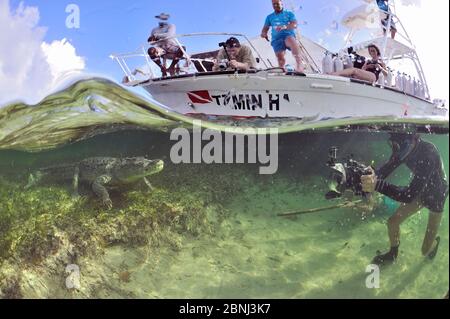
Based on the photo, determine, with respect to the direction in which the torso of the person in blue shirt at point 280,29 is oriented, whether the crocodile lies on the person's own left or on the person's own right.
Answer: on the person's own right

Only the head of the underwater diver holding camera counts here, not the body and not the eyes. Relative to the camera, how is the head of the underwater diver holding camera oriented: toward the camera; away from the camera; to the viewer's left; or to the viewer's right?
to the viewer's left

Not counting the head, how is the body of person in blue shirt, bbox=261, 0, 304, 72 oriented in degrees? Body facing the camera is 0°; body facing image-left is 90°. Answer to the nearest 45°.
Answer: approximately 0°

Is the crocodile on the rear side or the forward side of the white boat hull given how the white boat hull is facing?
on the forward side

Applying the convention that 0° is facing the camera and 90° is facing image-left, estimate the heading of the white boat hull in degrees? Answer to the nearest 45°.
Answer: approximately 90°

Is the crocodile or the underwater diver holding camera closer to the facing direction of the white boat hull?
the crocodile

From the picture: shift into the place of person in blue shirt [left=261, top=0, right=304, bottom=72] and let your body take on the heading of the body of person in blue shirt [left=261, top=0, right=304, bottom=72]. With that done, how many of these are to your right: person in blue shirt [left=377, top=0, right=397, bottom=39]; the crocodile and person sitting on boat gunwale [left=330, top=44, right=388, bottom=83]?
1

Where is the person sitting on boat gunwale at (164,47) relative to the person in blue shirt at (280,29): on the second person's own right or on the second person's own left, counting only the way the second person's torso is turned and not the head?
on the second person's own right
